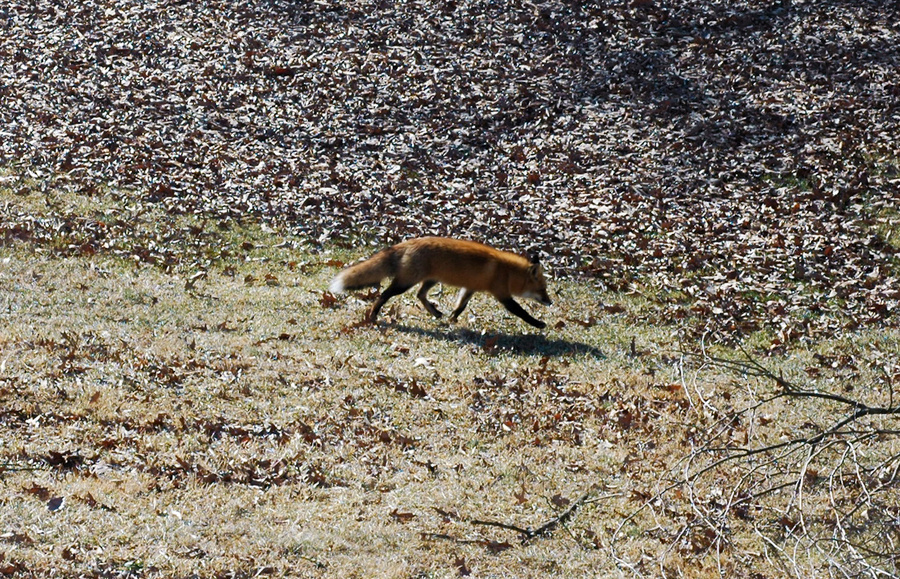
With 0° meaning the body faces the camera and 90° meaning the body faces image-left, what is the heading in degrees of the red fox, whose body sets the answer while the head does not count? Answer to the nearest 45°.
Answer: approximately 270°

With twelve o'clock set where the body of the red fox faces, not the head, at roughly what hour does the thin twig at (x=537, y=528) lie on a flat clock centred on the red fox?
The thin twig is roughly at 3 o'clock from the red fox.
